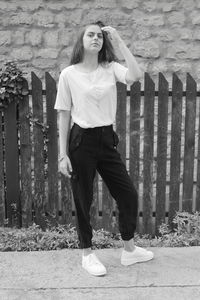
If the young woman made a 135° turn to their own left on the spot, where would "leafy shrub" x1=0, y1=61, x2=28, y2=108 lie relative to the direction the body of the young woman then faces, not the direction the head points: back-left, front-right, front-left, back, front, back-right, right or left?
front-left

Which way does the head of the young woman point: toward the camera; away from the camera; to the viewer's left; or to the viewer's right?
toward the camera

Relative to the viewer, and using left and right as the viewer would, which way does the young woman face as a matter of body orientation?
facing the viewer and to the right of the viewer
